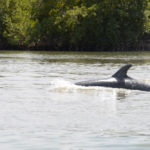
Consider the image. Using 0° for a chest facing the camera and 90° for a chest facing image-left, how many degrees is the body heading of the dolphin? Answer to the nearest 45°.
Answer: approximately 90°
